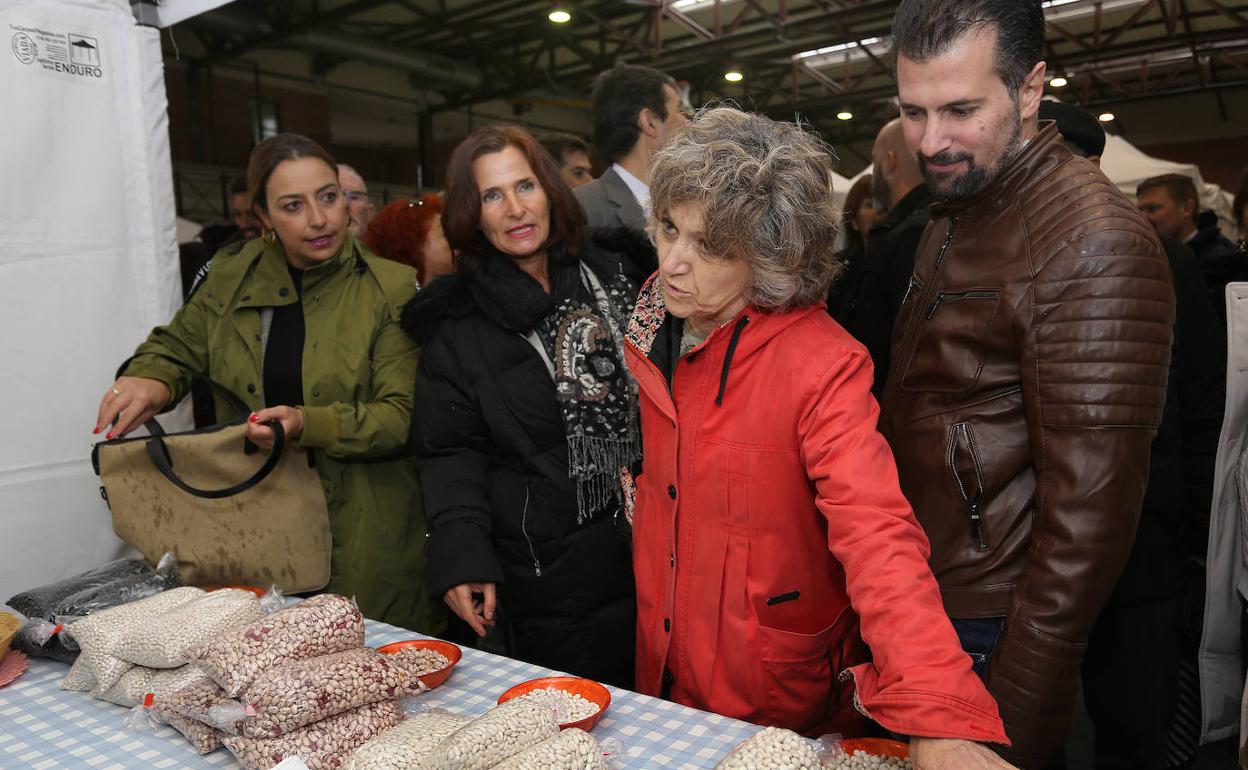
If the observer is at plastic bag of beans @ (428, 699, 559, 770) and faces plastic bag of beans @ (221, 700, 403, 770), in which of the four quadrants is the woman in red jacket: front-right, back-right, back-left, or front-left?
back-right

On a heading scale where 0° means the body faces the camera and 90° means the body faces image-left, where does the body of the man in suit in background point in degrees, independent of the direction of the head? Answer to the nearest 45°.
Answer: approximately 270°

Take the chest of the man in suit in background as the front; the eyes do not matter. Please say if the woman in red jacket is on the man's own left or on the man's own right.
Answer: on the man's own right

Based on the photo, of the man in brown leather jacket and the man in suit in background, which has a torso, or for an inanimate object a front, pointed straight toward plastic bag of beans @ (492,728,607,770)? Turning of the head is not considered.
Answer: the man in brown leather jacket

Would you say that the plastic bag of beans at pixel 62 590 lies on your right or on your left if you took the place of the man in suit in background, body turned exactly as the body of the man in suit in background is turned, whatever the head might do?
on your right

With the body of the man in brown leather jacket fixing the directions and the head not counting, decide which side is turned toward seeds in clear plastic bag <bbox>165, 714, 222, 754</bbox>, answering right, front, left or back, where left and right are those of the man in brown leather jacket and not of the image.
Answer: front
